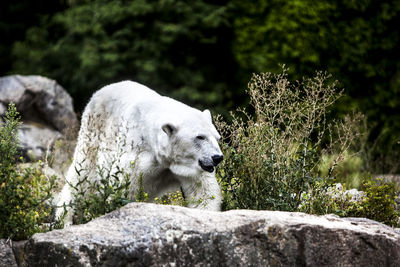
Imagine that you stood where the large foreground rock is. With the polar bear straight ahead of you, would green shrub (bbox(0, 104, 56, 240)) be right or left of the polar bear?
left

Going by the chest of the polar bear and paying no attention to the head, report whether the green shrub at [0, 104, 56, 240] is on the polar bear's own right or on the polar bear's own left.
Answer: on the polar bear's own right

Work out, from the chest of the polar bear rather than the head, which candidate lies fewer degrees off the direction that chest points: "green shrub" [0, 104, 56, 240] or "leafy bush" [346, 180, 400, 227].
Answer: the leafy bush

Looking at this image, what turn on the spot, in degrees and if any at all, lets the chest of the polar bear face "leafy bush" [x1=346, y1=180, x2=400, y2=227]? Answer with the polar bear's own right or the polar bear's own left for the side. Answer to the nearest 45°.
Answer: approximately 45° to the polar bear's own left

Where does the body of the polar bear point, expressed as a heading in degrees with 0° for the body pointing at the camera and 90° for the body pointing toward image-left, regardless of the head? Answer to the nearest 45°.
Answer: approximately 315°

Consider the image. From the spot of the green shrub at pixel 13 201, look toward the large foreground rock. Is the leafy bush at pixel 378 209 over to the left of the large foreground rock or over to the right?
left

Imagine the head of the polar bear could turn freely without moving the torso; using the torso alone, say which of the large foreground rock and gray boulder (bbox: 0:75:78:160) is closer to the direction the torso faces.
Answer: the large foreground rock

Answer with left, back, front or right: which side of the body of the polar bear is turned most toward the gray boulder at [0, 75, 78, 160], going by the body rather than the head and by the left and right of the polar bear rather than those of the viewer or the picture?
back
